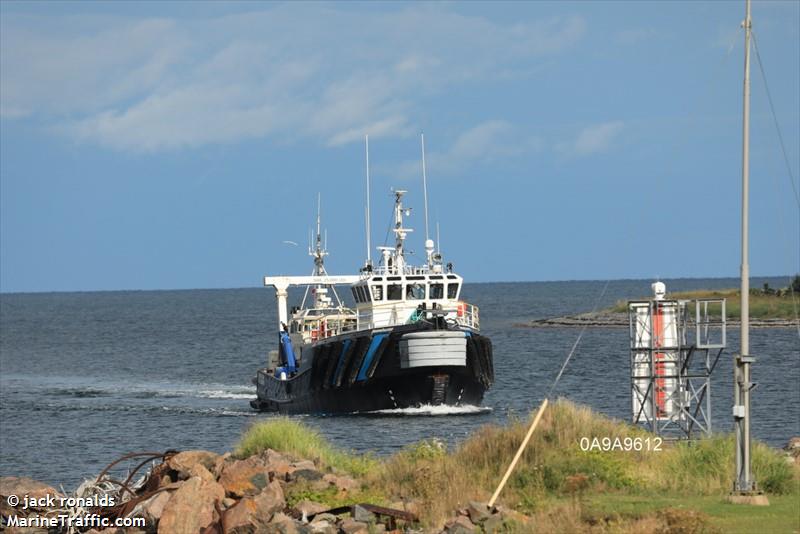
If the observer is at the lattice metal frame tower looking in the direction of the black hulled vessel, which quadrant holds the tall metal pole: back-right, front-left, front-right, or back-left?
back-left

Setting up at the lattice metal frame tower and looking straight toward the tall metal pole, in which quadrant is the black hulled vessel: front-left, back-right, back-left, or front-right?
back-right

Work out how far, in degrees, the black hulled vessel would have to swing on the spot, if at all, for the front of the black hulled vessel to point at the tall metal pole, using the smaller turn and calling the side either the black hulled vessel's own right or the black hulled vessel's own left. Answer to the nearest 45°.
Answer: approximately 45° to the black hulled vessel's own right

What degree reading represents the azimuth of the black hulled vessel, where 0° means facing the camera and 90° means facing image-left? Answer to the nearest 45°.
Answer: approximately 315°

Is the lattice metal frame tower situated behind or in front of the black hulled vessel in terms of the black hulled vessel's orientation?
in front
